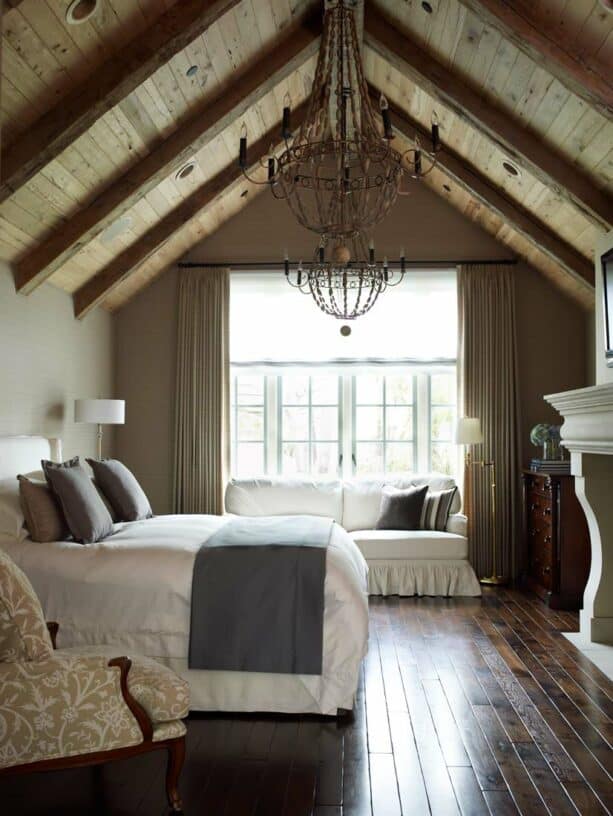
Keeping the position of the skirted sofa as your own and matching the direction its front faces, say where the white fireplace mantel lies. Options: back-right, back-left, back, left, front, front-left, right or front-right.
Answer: front-left

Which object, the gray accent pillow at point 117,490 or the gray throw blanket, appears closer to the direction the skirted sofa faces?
the gray throw blanket

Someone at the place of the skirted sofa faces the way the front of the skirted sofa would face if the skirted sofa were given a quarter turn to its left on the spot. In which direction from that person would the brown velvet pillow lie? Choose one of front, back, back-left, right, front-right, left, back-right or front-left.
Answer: back-right

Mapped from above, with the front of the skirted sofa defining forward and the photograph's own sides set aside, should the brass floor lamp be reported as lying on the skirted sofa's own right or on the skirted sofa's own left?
on the skirted sofa's own left

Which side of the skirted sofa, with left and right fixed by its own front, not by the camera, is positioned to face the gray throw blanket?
front

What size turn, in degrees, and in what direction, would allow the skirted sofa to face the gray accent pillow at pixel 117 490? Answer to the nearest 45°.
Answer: approximately 45° to its right

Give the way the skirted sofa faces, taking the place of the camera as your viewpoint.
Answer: facing the viewer

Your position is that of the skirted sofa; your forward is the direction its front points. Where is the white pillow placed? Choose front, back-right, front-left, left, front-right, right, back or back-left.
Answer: front-right

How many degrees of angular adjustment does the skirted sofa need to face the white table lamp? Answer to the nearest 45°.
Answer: approximately 90° to its right

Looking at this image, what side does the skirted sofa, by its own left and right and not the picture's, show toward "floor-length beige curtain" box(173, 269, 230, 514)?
right

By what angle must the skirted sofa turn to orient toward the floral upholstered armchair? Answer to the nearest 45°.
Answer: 0° — it already faces it
